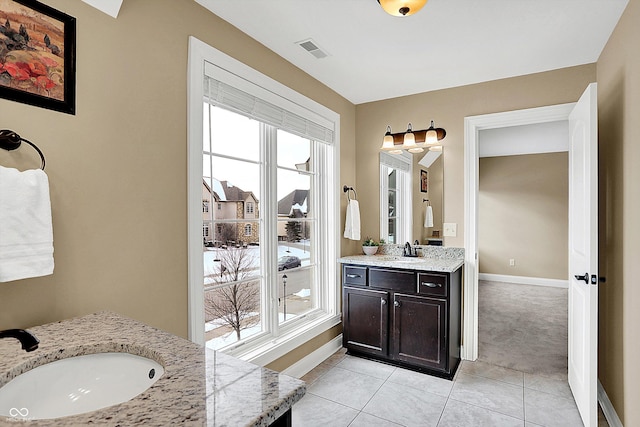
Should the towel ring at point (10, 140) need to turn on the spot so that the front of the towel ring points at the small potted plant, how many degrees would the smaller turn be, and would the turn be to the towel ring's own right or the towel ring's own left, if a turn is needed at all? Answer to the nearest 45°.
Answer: approximately 90° to the towel ring's own left

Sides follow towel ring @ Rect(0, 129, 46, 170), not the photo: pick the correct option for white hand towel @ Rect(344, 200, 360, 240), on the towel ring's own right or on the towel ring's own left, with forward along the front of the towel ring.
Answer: on the towel ring's own left

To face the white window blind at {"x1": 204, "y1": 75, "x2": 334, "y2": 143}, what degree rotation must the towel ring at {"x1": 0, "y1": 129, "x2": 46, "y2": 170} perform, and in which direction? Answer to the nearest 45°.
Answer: approximately 90° to its left

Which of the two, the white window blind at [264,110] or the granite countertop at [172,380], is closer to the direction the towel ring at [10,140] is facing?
the granite countertop

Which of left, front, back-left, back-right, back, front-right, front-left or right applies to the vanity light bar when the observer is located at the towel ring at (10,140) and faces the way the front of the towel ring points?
left

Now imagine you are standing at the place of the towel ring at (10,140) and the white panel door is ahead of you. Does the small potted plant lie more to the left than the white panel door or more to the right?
left

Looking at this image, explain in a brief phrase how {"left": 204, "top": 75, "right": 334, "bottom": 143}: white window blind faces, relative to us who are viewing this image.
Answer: facing the viewer and to the right of the viewer

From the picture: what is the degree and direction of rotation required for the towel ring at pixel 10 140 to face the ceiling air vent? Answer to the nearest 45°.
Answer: approximately 90° to its left

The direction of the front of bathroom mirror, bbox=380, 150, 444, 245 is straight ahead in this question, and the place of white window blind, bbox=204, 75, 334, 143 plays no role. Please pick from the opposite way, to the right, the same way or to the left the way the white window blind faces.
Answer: to the left

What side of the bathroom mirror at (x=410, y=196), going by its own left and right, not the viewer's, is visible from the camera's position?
front

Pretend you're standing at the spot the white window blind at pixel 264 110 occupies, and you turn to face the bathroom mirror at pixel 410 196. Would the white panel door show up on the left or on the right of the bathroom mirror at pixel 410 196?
right

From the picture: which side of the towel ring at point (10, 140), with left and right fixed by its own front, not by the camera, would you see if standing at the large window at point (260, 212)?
left

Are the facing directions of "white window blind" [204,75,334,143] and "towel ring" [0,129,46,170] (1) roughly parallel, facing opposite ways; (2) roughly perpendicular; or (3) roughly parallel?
roughly parallel
